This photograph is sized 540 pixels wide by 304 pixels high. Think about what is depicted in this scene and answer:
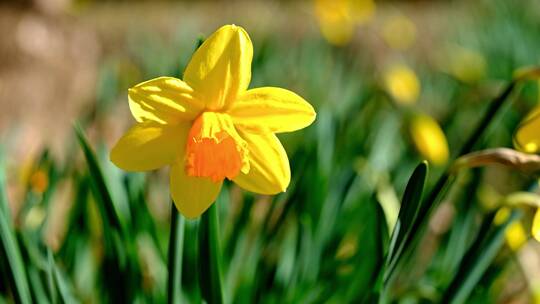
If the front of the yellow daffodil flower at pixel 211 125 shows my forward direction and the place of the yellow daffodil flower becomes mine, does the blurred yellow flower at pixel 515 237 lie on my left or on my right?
on my left

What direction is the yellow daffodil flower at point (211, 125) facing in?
toward the camera

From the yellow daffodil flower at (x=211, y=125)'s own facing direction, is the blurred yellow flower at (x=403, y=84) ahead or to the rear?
to the rear

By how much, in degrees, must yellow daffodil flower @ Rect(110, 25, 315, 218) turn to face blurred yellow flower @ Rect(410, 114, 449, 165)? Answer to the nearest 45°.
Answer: approximately 135° to its left

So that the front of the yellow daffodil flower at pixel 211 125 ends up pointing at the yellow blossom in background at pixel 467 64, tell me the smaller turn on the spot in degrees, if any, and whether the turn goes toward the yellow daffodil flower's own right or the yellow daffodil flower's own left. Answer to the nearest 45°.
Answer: approximately 135° to the yellow daffodil flower's own left

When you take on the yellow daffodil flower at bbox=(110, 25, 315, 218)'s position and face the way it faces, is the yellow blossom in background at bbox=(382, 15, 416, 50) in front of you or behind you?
behind

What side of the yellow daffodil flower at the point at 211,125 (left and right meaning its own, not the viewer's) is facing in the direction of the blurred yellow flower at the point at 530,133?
left
